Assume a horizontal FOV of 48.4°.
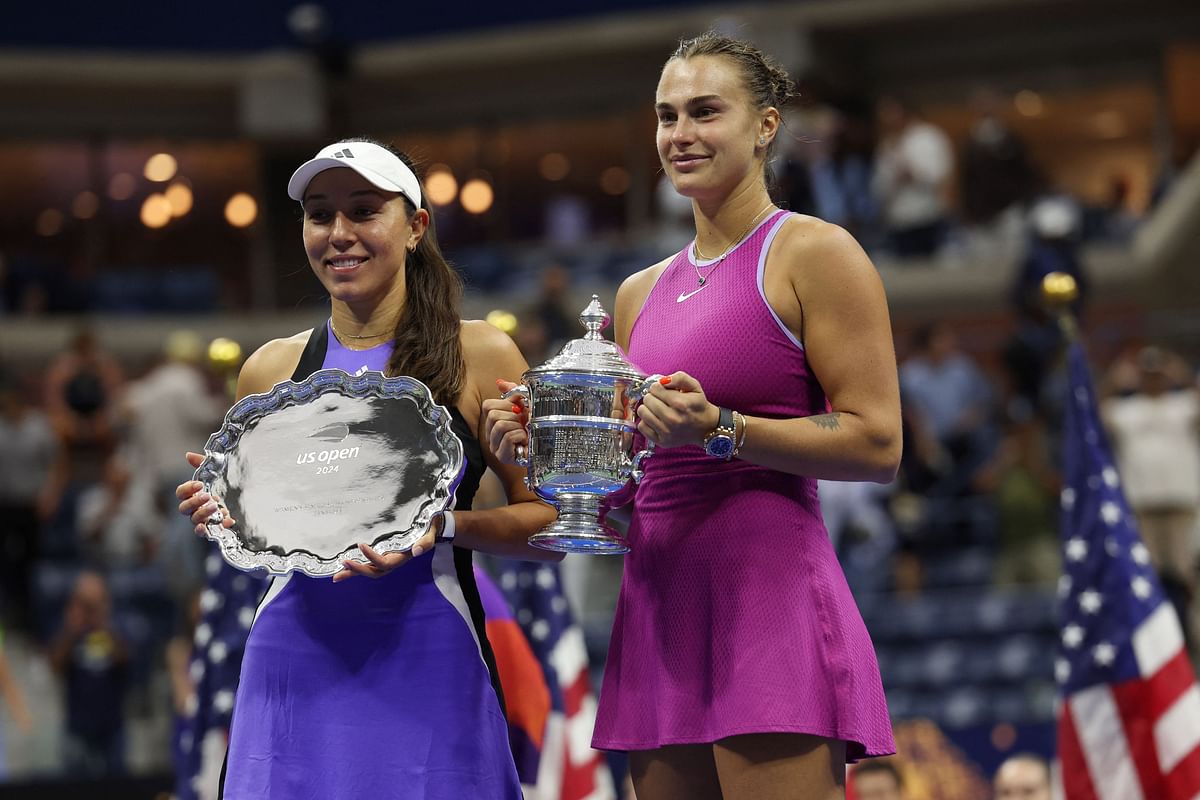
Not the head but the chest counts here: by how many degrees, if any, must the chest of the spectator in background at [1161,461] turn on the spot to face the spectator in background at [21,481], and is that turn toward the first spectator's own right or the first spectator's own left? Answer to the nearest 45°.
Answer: approximately 90° to the first spectator's own right

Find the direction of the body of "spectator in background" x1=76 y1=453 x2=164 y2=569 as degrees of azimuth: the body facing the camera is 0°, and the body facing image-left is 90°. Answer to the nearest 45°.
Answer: approximately 0°

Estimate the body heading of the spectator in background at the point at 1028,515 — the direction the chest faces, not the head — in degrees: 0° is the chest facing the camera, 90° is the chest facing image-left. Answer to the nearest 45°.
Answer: approximately 0°

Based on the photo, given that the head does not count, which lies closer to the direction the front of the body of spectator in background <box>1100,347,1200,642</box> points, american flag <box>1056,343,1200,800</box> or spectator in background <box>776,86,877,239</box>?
the american flag
